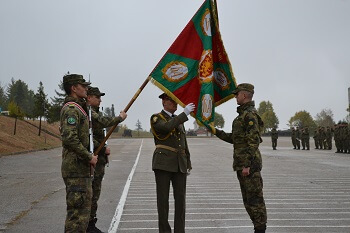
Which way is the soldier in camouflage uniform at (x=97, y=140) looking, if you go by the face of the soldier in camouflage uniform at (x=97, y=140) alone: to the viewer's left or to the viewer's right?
to the viewer's right

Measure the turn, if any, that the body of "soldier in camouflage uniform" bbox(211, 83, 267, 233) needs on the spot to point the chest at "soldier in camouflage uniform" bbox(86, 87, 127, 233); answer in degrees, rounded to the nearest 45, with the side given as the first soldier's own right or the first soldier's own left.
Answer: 0° — they already face them

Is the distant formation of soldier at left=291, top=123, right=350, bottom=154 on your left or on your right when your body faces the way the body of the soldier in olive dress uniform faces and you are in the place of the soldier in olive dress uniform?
on your left

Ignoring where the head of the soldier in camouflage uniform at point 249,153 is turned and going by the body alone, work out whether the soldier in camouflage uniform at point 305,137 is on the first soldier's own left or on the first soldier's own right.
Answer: on the first soldier's own right

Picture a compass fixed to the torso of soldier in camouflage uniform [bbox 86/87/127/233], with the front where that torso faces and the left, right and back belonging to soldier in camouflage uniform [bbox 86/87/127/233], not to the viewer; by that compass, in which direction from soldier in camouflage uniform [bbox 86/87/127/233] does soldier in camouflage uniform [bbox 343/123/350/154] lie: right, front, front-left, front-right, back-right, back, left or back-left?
front-left

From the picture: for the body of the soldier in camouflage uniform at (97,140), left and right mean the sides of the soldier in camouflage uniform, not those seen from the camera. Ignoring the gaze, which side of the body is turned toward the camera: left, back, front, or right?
right

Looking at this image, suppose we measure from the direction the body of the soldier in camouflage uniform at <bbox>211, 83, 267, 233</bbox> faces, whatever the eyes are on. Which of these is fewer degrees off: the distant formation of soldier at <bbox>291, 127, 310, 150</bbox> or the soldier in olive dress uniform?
the soldier in olive dress uniform

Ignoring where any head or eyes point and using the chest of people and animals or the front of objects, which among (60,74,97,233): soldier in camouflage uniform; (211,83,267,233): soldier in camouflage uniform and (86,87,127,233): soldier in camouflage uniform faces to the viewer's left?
(211,83,267,233): soldier in camouflage uniform

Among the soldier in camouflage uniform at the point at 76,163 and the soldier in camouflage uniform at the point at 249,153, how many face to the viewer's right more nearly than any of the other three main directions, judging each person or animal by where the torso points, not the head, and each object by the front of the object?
1

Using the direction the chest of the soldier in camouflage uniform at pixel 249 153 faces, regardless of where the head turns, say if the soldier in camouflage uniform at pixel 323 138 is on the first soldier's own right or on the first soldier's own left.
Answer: on the first soldier's own right

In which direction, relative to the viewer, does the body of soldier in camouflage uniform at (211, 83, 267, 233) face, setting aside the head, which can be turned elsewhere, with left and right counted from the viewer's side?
facing to the left of the viewer

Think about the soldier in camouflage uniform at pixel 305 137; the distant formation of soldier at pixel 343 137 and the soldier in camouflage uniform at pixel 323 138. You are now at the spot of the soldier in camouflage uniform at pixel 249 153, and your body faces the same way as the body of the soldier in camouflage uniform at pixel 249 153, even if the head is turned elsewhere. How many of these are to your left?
0

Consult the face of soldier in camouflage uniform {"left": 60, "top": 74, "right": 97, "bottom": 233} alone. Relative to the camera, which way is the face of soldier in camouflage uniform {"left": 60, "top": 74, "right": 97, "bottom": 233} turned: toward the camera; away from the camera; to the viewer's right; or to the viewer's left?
to the viewer's right
